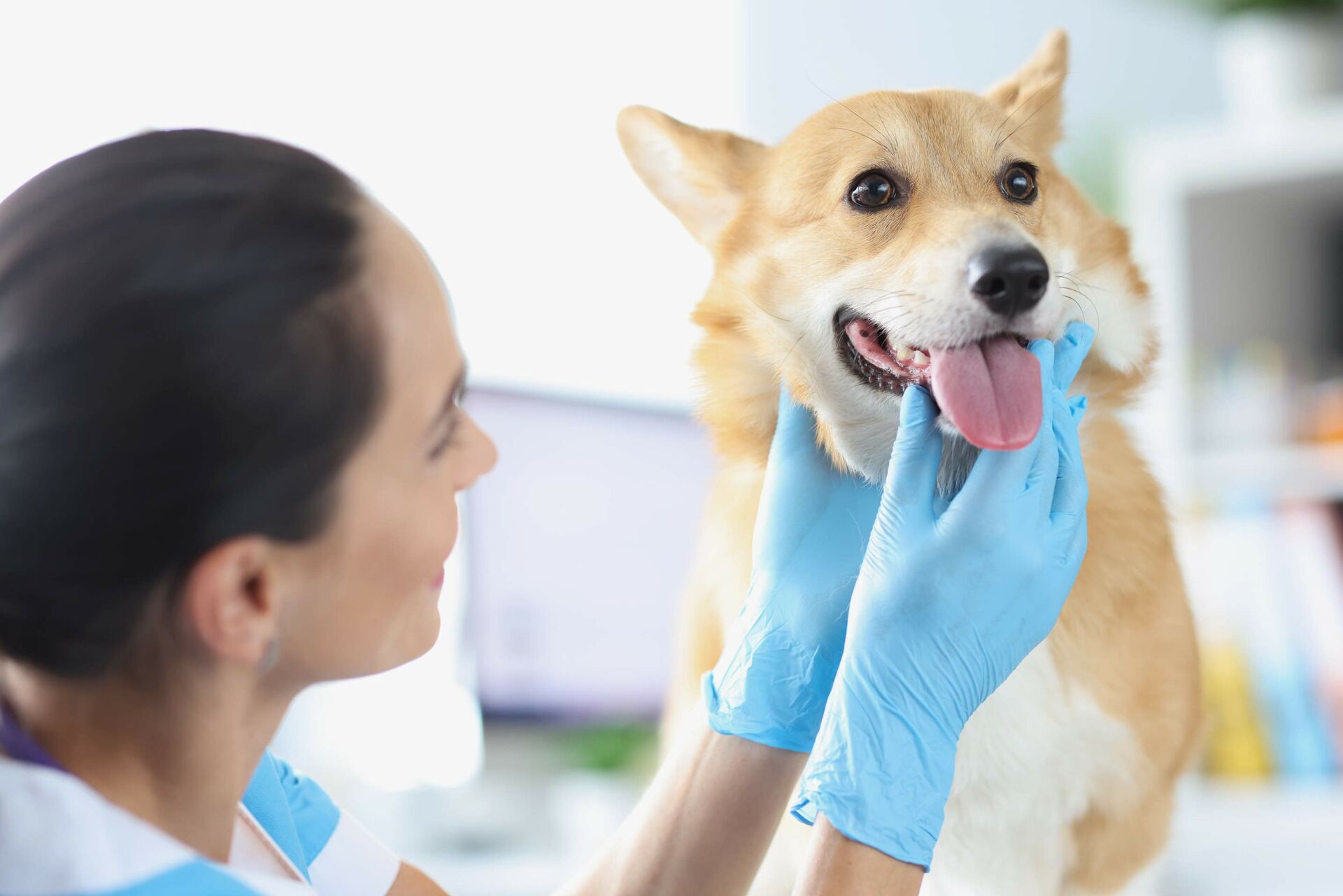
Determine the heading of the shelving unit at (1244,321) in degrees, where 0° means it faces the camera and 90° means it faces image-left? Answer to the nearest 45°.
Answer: approximately 0°

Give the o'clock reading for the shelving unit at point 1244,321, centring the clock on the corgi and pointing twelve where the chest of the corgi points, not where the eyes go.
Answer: The shelving unit is roughly at 8 o'clock from the corgi.

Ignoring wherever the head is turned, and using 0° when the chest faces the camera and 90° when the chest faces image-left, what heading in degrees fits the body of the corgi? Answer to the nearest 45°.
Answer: approximately 315°

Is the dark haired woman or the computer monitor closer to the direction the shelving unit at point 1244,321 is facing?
the dark haired woman

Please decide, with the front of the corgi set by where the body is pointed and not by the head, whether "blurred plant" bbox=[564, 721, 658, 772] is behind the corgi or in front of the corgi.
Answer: behind
